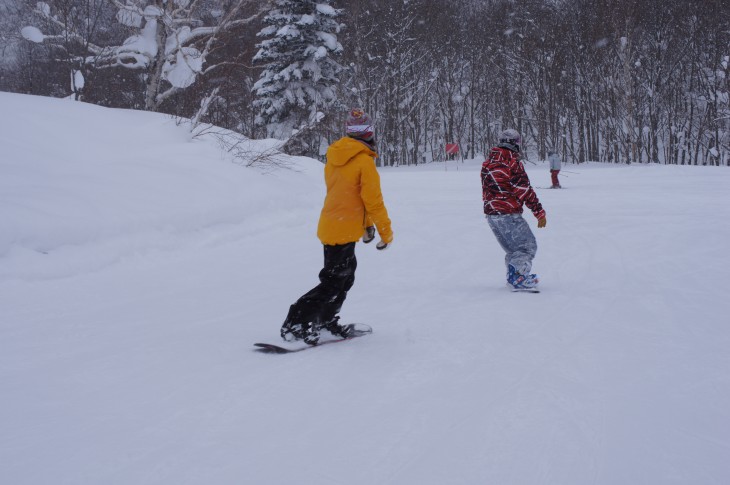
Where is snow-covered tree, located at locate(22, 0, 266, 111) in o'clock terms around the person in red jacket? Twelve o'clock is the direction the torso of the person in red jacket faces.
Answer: The snow-covered tree is roughly at 9 o'clock from the person in red jacket.

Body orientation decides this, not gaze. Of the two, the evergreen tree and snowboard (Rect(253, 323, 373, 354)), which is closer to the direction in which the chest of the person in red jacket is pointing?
the evergreen tree

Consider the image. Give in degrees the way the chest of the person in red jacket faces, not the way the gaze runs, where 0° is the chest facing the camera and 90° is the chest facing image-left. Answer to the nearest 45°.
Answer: approximately 225°

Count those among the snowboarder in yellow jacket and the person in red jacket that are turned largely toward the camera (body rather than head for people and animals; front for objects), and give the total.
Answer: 0

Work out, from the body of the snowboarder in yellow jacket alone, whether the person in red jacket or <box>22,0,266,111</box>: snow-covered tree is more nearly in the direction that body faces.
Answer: the person in red jacket

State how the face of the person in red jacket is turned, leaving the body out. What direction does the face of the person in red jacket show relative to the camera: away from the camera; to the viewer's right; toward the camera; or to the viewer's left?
away from the camera

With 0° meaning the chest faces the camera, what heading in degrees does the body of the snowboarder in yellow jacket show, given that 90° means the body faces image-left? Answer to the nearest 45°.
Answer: approximately 225°

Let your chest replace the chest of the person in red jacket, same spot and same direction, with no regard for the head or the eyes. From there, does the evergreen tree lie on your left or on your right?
on your left

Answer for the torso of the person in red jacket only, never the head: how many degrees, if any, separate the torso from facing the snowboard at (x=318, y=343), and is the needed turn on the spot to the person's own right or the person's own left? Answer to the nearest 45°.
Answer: approximately 180°
